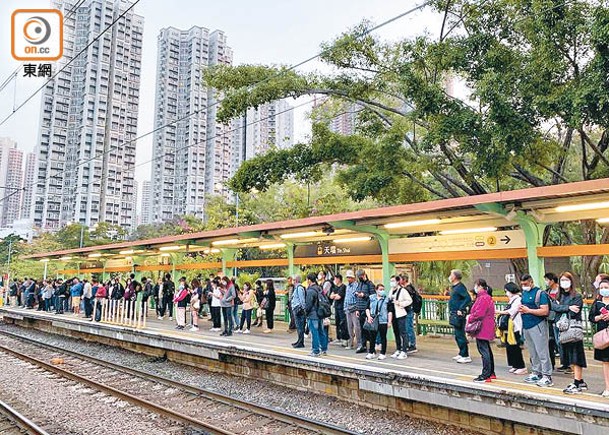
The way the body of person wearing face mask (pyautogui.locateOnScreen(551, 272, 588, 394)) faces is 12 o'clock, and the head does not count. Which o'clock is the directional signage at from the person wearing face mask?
The directional signage is roughly at 3 o'clock from the person wearing face mask.

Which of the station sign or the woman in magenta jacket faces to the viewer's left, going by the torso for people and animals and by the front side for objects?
the woman in magenta jacket

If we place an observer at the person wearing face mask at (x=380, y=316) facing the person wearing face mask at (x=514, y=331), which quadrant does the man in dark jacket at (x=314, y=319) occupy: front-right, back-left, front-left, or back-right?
back-right

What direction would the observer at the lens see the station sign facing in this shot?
facing the viewer

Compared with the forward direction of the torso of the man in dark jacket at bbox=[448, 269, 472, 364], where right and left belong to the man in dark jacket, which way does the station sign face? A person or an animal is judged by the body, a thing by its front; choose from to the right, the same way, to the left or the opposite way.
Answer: to the left

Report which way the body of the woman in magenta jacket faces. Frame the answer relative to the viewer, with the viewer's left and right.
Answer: facing to the left of the viewer

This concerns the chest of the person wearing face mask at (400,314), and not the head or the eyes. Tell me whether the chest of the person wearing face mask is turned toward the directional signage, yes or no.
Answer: no

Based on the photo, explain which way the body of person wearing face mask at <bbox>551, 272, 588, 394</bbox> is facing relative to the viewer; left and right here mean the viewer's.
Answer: facing the viewer and to the left of the viewer

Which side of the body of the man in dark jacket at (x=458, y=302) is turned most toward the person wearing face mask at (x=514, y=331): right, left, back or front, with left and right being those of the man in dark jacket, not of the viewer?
back

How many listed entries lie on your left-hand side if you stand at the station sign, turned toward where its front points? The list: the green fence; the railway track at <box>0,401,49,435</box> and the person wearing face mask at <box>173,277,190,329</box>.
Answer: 1

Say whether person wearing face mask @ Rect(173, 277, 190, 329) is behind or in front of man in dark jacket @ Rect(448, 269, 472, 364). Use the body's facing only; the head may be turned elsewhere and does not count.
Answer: in front

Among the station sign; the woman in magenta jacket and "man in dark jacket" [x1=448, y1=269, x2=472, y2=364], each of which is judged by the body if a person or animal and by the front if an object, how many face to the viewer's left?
2

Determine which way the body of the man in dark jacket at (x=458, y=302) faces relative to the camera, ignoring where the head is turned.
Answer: to the viewer's left

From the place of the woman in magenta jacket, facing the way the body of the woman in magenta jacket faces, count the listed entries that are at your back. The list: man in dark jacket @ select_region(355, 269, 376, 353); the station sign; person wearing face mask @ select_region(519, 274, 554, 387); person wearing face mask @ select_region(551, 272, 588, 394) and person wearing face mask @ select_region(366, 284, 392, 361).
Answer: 2

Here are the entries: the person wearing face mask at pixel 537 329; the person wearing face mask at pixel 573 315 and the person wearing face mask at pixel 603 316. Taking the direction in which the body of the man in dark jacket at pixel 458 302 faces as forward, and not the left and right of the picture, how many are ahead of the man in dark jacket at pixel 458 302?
0

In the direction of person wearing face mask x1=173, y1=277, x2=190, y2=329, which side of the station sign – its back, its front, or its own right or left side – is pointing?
right

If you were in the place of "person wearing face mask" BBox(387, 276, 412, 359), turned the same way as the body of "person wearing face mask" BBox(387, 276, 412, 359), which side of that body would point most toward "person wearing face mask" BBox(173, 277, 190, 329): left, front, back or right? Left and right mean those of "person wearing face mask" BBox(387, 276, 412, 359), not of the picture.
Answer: right

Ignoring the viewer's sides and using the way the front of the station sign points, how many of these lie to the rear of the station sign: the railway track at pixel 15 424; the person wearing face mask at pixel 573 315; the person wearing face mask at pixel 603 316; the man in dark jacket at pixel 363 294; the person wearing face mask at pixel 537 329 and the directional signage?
0

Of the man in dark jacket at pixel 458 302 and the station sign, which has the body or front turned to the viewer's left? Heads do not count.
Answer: the man in dark jacket

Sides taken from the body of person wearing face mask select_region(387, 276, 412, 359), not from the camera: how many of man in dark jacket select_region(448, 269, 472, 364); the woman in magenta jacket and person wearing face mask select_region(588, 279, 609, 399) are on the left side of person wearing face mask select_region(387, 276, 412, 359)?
3

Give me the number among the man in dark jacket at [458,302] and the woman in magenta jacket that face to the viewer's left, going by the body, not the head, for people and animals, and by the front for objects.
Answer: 2

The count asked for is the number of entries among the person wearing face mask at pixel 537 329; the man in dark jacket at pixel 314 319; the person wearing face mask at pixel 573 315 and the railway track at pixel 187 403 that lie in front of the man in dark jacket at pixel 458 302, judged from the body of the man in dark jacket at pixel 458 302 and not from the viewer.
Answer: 2
